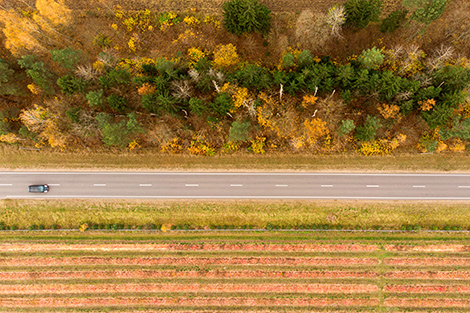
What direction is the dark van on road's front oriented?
to the viewer's right

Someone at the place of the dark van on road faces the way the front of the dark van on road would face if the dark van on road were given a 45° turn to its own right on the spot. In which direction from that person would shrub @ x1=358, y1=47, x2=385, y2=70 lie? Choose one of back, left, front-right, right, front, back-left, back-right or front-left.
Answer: front

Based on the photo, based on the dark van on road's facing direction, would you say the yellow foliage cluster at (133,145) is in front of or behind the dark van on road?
in front

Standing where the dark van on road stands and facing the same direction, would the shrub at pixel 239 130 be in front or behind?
in front
